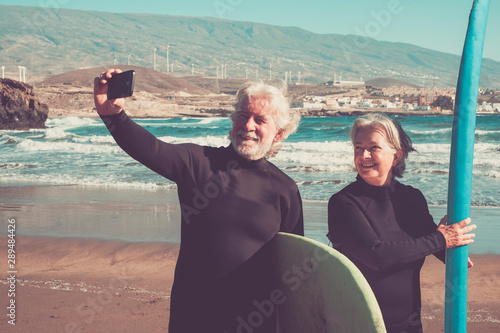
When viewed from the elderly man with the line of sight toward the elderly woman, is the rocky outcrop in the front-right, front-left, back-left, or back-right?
back-left

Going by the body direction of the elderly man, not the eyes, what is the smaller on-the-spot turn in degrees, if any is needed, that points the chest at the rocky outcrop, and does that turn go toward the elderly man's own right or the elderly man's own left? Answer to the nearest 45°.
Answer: approximately 180°

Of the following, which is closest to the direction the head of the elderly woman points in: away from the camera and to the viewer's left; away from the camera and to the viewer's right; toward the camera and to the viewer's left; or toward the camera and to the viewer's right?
toward the camera and to the viewer's left

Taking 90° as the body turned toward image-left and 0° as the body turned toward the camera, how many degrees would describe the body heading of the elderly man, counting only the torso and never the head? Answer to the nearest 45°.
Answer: approximately 0°

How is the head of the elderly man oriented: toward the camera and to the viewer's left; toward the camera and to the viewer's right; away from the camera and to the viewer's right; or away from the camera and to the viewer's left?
toward the camera and to the viewer's left
